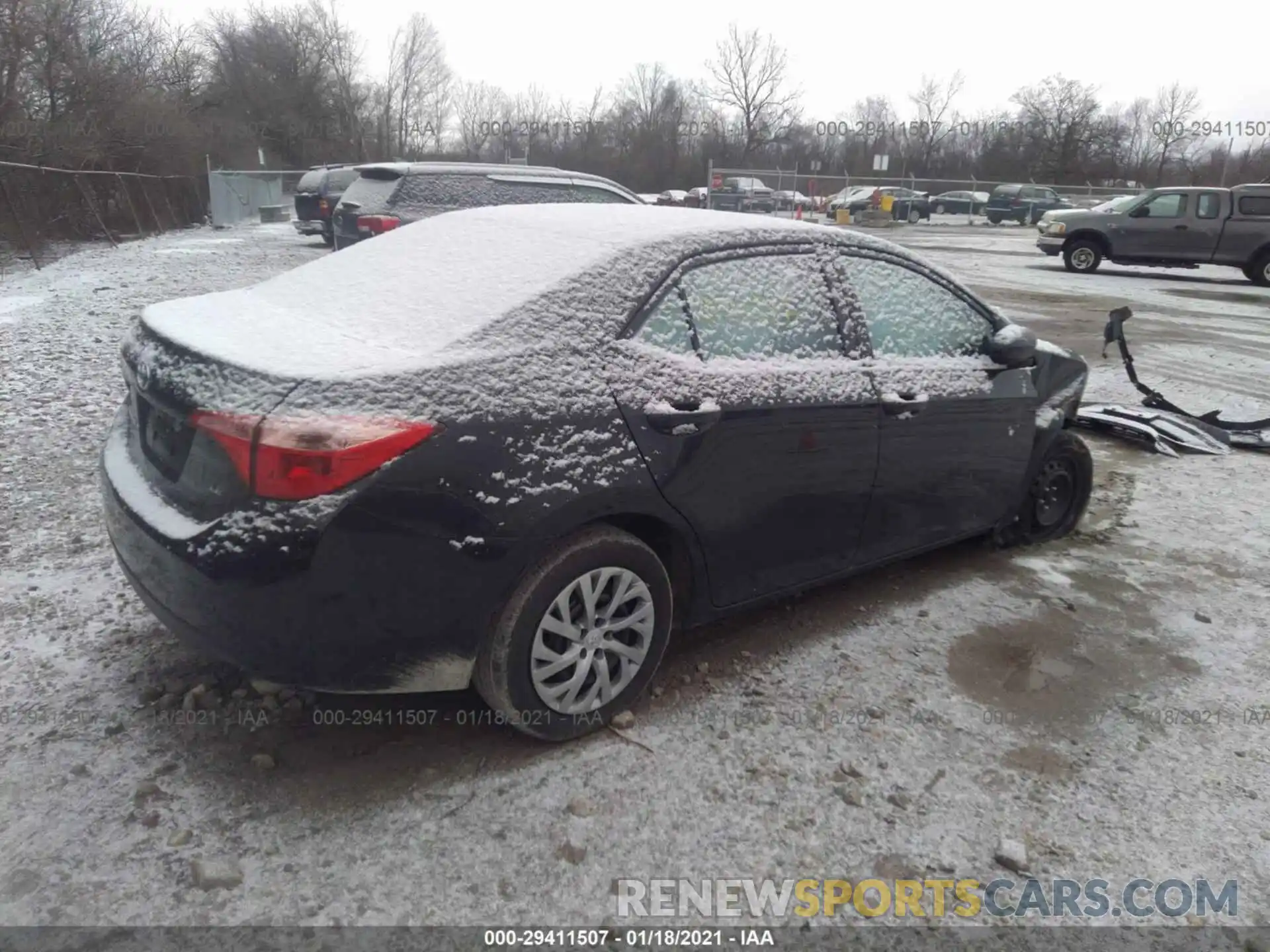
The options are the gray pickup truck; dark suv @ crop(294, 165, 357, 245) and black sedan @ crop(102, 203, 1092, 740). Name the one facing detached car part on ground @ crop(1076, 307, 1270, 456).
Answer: the black sedan

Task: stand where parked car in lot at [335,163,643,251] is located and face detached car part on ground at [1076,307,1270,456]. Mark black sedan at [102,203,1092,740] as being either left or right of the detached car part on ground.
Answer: right

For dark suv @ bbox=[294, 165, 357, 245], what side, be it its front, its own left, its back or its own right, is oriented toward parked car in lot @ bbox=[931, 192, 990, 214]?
front

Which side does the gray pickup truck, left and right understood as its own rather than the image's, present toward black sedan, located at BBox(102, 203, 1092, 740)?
left

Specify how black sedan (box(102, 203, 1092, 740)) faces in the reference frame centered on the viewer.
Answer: facing away from the viewer and to the right of the viewer

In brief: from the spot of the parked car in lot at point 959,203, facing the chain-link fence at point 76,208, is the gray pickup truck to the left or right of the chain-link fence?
left

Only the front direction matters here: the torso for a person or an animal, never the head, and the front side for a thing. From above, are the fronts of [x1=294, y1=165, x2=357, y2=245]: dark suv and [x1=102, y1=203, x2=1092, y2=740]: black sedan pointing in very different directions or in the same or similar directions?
same or similar directions

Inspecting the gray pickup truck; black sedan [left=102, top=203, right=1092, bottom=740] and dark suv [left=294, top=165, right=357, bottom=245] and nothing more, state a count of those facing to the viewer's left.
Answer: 1

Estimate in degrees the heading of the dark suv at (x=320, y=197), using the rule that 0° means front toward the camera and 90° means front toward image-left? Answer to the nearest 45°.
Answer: approximately 225°

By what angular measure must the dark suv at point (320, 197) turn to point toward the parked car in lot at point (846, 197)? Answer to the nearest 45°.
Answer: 0° — it already faces it

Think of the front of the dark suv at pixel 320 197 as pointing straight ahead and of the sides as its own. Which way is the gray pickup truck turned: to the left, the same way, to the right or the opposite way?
to the left

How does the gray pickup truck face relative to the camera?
to the viewer's left

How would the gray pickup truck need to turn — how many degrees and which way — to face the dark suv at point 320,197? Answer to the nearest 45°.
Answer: approximately 45° to its left

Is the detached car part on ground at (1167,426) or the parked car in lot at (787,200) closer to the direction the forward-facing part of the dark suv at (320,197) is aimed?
the parked car in lot

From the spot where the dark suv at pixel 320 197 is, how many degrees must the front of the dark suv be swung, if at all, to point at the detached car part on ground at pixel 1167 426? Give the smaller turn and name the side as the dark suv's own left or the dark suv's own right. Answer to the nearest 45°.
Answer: approximately 135° to the dark suv's own right

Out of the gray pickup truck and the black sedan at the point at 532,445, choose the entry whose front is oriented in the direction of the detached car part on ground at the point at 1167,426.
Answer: the black sedan

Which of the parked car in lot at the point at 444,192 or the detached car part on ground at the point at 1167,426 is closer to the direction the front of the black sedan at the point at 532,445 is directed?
the detached car part on ground
